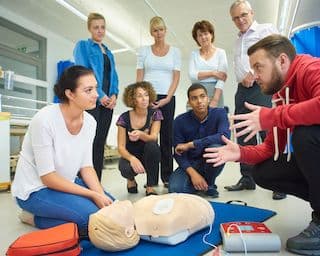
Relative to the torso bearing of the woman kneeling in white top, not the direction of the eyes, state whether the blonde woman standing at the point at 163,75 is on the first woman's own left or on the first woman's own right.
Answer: on the first woman's own left

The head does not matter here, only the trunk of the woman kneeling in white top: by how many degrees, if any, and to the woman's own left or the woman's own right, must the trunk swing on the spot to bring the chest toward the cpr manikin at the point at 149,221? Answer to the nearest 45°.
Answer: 0° — they already face it

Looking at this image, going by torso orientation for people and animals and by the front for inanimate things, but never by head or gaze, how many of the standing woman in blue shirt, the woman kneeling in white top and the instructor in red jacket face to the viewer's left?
1

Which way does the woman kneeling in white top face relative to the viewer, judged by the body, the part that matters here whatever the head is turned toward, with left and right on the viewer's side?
facing the viewer and to the right of the viewer

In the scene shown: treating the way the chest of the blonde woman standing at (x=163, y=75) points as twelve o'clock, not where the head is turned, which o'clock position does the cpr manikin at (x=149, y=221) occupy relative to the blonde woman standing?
The cpr manikin is roughly at 12 o'clock from the blonde woman standing.

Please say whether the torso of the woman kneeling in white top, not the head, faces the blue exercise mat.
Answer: yes

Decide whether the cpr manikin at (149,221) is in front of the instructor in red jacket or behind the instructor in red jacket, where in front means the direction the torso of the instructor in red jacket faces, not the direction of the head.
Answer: in front

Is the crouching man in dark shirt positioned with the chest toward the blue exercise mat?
yes

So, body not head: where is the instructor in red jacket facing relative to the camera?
to the viewer's left

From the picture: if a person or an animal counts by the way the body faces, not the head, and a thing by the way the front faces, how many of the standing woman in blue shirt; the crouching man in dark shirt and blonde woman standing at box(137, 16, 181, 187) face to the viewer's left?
0
